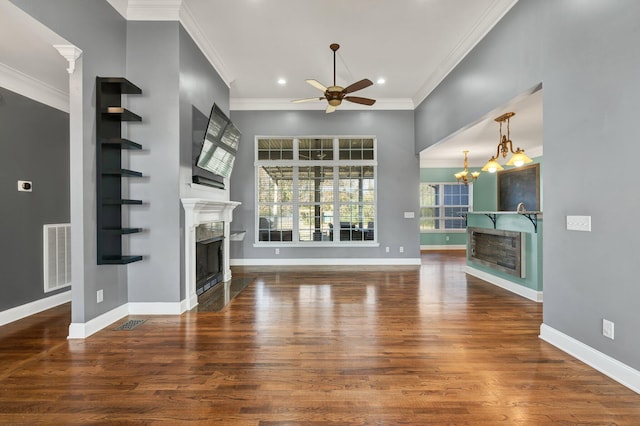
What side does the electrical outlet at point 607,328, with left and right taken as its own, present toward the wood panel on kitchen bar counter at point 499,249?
right

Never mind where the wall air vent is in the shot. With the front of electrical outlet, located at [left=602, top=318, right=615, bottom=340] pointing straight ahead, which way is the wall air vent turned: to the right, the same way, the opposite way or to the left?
the opposite way

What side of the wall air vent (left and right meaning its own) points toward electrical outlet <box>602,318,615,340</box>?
front

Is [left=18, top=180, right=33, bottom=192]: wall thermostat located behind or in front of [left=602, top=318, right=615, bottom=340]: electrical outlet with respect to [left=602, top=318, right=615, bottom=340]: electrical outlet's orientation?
in front

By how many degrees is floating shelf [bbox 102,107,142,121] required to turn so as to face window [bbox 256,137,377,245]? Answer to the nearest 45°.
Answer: approximately 90° to its left

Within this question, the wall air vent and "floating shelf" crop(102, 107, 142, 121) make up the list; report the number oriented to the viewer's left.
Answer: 0

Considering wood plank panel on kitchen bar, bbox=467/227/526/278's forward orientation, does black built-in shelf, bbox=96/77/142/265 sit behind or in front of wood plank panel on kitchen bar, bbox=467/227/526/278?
in front

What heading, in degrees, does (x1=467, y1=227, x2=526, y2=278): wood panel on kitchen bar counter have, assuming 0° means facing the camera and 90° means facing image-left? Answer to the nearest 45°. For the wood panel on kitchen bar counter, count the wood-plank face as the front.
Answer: approximately 45°

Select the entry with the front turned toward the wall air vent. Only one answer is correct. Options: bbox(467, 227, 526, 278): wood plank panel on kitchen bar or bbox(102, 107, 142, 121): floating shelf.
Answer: the wood plank panel on kitchen bar
